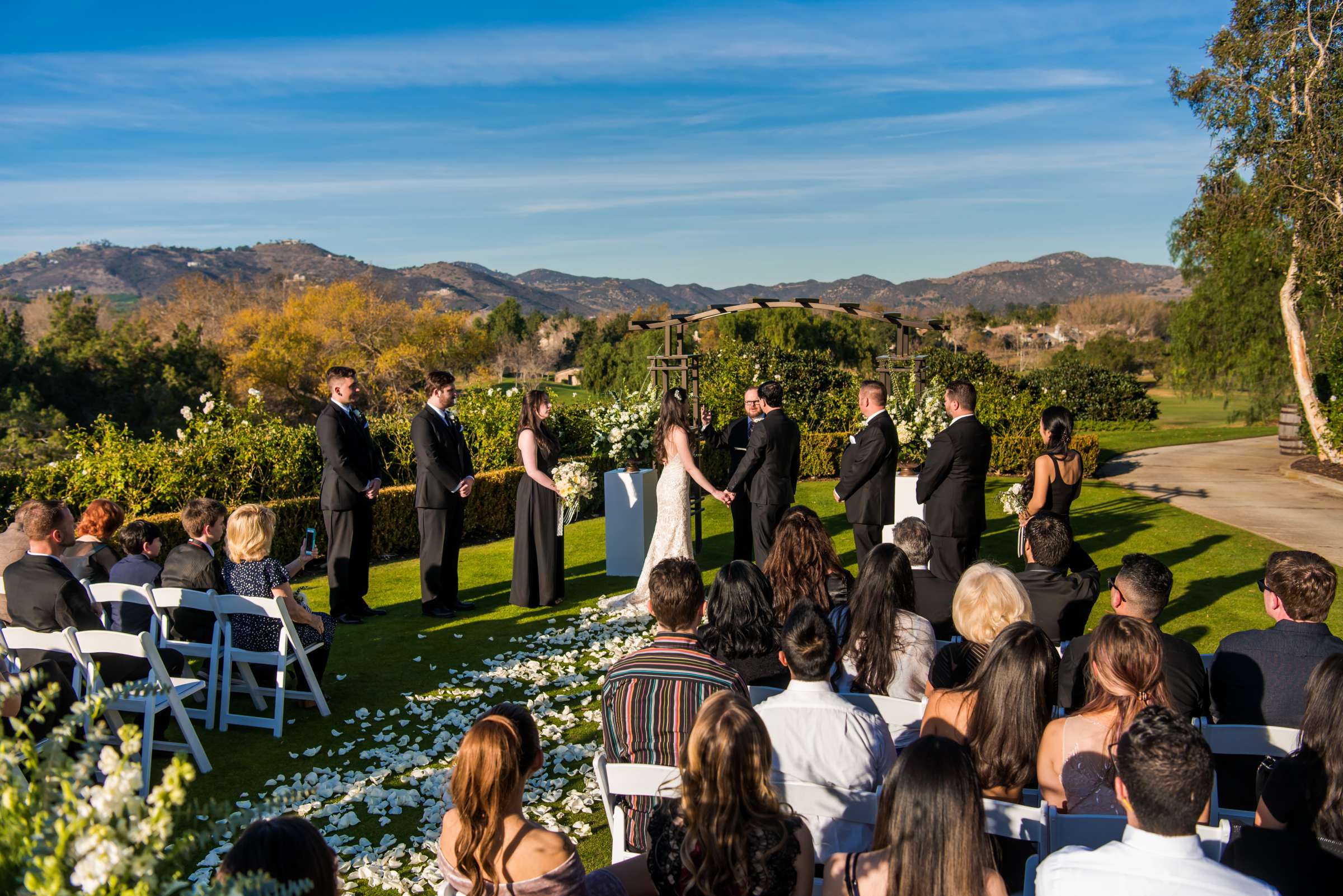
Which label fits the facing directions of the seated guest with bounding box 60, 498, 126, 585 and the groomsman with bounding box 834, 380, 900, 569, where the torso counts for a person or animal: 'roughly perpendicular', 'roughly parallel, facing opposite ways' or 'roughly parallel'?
roughly perpendicular

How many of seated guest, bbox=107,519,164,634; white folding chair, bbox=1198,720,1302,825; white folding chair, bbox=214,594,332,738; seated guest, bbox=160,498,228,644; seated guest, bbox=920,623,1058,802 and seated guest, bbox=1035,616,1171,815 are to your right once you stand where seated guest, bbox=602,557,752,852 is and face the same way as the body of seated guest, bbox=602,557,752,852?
3

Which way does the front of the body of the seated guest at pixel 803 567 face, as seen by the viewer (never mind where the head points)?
away from the camera

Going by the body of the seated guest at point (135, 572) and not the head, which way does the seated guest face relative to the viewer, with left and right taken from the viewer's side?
facing away from the viewer and to the right of the viewer

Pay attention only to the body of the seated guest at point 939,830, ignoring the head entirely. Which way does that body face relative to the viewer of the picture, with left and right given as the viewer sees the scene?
facing away from the viewer

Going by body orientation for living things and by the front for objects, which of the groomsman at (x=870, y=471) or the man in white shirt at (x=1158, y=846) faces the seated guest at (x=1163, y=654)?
the man in white shirt

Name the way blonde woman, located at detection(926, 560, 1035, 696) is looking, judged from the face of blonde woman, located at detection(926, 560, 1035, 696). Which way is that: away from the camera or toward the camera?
away from the camera

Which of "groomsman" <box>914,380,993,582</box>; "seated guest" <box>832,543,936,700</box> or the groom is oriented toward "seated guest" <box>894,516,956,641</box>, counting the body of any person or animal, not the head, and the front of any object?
"seated guest" <box>832,543,936,700</box>

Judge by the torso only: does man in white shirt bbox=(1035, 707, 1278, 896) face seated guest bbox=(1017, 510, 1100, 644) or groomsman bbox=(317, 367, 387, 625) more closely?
the seated guest

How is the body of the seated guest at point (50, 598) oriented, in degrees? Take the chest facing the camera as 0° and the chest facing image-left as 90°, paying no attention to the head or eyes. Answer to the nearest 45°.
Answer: approximately 225°

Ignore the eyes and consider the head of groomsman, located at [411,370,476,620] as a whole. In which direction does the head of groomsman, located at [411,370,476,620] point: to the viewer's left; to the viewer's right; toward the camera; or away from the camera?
to the viewer's right

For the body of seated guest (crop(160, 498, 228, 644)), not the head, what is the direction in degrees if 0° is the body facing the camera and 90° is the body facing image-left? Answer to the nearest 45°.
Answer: approximately 225°

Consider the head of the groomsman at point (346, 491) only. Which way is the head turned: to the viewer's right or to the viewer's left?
to the viewer's right

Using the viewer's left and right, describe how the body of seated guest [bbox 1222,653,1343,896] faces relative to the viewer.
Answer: facing away from the viewer and to the left of the viewer
